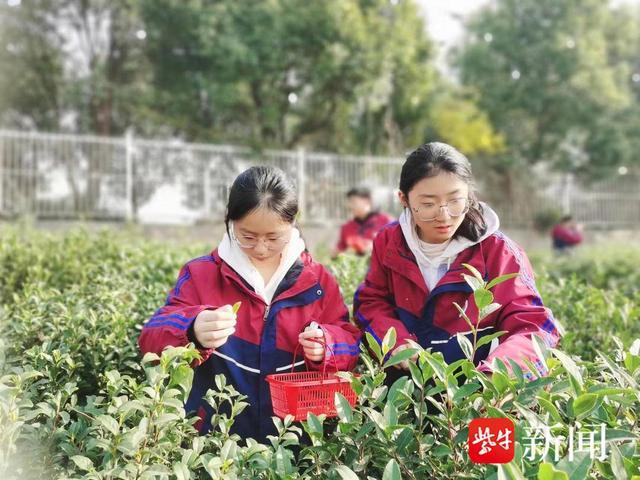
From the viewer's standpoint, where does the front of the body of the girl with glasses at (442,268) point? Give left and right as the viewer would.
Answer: facing the viewer

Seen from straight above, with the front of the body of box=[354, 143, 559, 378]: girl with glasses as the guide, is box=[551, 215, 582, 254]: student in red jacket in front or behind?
behind

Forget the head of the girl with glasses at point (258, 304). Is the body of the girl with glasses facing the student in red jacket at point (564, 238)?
no

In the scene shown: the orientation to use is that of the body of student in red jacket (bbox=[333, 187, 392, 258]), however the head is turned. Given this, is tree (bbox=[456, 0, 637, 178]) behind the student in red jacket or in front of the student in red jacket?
behind

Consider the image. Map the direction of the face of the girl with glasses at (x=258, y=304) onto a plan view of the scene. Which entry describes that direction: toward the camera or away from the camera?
toward the camera

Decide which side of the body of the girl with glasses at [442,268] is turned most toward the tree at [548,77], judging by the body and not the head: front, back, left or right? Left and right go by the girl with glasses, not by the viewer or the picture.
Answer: back

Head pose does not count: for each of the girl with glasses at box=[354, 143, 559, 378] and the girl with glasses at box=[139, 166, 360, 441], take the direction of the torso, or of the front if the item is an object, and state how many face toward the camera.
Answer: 2

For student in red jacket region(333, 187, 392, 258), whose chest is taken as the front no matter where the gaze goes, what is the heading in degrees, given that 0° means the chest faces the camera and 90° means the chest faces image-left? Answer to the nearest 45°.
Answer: approximately 45°

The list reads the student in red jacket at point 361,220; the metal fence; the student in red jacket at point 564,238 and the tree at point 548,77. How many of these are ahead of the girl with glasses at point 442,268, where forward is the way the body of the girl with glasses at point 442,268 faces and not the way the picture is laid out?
0

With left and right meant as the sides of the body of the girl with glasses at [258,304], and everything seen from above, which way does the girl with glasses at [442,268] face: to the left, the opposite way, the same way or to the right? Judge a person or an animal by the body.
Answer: the same way

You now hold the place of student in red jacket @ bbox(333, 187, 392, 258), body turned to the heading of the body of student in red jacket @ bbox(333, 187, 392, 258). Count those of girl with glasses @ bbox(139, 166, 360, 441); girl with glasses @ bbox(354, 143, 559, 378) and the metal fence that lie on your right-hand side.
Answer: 1

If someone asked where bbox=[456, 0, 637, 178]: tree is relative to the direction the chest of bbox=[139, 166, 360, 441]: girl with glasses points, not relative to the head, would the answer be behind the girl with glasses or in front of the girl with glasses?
behind

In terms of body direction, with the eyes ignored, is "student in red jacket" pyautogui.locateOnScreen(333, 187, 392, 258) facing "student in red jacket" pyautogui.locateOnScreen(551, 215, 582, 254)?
no

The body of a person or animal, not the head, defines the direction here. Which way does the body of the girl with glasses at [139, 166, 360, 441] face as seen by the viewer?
toward the camera

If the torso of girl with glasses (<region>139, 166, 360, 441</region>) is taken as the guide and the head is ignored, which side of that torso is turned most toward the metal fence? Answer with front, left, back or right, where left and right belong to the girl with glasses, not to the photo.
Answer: back

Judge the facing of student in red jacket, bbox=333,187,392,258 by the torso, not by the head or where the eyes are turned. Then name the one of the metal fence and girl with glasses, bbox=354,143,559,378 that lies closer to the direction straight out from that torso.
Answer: the girl with glasses
